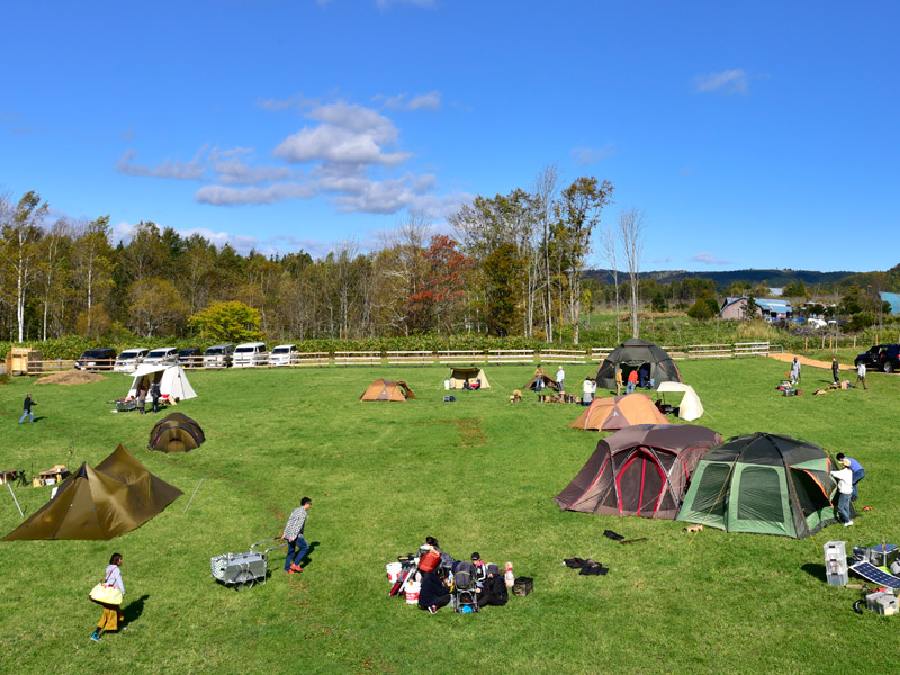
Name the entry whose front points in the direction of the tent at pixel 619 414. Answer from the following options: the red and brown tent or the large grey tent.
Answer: the large grey tent

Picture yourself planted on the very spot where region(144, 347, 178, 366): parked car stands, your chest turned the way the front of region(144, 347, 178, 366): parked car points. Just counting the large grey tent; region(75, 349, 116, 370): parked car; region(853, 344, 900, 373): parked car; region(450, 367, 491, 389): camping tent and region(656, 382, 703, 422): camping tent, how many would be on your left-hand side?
4

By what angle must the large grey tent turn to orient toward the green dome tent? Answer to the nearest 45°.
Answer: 0° — it already faces it

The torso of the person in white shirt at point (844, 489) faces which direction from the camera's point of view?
to the viewer's left

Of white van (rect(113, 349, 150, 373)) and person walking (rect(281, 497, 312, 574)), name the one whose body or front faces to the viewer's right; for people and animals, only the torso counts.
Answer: the person walking

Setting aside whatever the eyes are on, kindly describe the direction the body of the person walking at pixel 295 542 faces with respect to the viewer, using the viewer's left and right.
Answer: facing to the right of the viewer

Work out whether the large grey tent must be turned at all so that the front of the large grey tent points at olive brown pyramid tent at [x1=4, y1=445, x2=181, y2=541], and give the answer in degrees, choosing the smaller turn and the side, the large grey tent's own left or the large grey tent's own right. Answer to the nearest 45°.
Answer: approximately 45° to the large grey tent's own right
